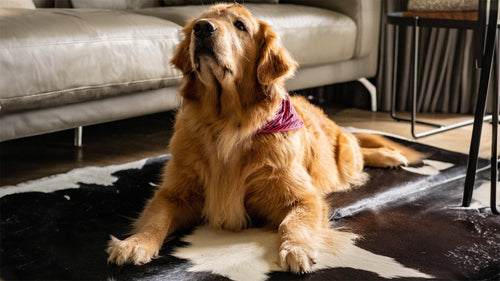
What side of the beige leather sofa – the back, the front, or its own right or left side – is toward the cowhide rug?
front

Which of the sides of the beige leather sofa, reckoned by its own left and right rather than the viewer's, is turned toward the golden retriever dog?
front

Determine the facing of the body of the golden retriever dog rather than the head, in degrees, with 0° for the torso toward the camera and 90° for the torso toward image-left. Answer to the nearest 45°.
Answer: approximately 45°

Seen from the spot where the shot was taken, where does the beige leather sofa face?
facing the viewer and to the right of the viewer
